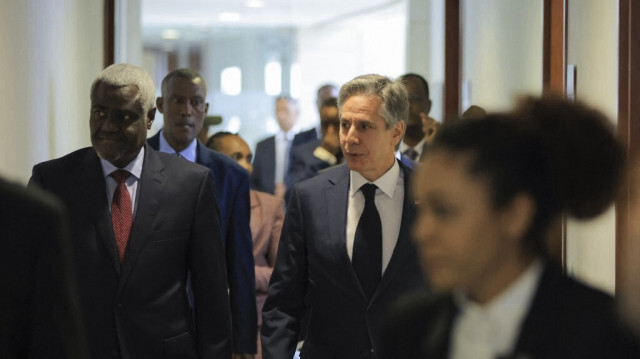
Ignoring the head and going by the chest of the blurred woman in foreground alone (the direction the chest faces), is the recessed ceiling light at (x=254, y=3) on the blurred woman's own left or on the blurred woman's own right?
on the blurred woman's own right

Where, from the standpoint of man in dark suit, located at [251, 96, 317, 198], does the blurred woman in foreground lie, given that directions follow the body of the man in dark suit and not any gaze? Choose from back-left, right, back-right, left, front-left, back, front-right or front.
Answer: front

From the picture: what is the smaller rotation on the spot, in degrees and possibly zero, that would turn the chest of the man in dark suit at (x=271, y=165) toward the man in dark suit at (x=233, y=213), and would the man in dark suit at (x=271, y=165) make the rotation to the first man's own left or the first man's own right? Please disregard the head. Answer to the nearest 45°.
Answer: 0° — they already face them

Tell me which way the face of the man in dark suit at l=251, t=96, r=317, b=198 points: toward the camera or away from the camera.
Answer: toward the camera

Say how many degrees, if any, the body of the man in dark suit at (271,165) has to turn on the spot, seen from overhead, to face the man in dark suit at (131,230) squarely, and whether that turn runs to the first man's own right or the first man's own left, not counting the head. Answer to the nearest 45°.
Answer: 0° — they already face them

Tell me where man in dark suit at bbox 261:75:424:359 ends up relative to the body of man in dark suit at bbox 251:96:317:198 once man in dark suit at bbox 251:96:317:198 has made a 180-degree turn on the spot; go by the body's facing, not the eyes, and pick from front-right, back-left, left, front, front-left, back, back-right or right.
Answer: back

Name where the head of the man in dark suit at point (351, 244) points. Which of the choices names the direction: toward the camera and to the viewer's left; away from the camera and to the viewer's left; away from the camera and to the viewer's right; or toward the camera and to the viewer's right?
toward the camera and to the viewer's left

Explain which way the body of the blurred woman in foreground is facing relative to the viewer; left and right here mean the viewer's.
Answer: facing the viewer and to the left of the viewer

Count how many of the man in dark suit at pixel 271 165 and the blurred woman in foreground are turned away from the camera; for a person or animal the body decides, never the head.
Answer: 0

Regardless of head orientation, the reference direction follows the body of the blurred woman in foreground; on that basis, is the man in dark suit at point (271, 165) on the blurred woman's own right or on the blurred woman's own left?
on the blurred woman's own right

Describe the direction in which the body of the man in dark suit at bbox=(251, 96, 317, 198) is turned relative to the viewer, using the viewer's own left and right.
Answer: facing the viewer
